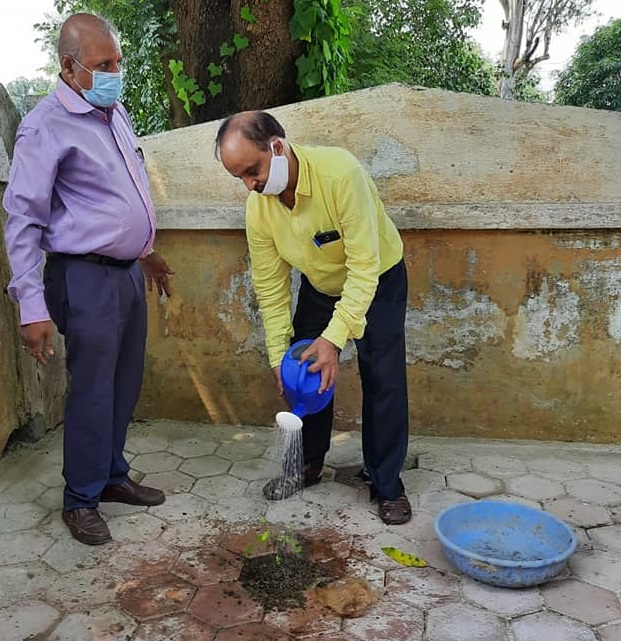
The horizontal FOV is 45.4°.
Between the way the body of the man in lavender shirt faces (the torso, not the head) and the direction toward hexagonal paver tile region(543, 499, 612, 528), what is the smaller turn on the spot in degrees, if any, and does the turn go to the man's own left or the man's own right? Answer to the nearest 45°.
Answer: approximately 45° to the man's own left

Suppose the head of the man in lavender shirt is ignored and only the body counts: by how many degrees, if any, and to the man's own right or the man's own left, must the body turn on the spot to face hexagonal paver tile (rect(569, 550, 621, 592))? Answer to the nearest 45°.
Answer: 0° — they already face it

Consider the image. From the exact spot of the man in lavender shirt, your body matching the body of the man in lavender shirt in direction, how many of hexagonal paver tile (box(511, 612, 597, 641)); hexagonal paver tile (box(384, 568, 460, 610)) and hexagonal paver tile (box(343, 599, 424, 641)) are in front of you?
3

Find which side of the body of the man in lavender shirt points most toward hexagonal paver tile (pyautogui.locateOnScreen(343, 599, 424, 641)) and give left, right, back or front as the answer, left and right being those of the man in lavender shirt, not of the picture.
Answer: front

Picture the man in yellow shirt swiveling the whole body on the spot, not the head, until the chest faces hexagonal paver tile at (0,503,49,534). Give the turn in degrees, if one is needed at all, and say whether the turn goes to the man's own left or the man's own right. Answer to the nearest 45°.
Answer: approximately 45° to the man's own right

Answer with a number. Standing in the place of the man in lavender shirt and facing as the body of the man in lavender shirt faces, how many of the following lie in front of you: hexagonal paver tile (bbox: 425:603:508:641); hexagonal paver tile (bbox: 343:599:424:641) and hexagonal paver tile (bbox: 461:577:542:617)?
3

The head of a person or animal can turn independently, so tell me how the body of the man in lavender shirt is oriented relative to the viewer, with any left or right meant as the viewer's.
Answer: facing the viewer and to the right of the viewer

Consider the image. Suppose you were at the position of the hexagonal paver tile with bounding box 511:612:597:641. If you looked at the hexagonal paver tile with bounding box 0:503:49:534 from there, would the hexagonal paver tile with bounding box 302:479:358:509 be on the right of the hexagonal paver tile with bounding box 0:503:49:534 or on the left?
right

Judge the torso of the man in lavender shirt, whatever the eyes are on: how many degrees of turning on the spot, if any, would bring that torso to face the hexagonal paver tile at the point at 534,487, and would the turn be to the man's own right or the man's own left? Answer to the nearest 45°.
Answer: approximately 45° to the man's own left

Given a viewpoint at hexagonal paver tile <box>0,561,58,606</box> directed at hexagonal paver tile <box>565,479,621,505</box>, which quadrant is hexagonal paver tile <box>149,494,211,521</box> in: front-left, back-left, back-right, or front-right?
front-left

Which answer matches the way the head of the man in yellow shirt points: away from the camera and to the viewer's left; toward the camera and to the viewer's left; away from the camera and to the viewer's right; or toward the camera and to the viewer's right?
toward the camera and to the viewer's left

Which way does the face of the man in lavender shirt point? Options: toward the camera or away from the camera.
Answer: toward the camera

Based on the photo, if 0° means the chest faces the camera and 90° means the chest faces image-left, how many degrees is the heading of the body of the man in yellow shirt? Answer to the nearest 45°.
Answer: approximately 45°

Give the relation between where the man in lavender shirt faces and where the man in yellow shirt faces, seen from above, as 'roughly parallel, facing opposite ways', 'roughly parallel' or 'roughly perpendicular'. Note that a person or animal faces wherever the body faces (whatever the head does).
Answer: roughly perpendicular

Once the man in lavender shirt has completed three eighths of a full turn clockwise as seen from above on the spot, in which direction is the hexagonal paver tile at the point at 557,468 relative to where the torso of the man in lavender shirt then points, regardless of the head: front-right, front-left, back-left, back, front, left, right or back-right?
back

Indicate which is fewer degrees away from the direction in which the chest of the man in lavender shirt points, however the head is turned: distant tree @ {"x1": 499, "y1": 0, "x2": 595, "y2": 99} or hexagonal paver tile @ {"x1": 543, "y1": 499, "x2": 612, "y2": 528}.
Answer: the hexagonal paver tile

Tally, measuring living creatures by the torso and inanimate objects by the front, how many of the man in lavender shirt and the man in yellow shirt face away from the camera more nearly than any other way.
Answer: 0

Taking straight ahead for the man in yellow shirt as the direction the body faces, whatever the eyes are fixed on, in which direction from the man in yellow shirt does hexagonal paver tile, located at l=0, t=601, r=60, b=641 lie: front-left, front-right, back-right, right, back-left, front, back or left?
front

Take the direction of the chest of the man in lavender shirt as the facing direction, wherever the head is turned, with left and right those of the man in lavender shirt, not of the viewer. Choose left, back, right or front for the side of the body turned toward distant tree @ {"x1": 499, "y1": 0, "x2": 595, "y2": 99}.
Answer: left
